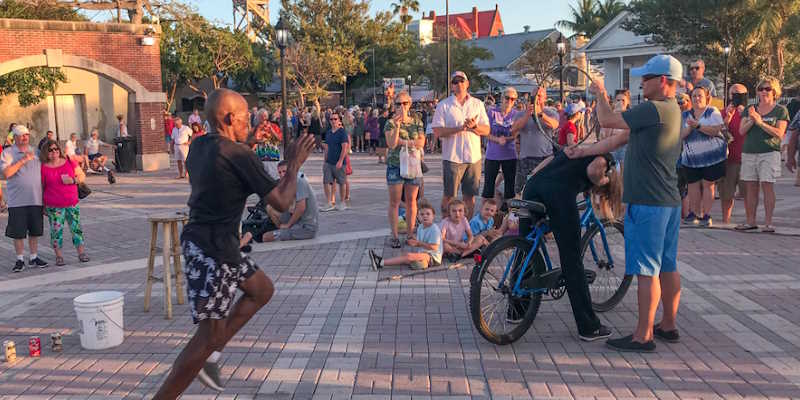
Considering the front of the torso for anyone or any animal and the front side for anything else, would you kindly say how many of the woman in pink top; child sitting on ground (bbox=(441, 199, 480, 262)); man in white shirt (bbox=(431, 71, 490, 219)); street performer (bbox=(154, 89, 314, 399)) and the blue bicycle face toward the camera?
3

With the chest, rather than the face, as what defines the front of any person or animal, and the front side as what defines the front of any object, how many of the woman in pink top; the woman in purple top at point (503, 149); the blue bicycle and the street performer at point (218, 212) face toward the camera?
2

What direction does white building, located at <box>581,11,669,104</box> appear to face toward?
toward the camera

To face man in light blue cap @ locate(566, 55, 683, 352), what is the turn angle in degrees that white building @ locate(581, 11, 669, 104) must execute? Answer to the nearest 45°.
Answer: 0° — it already faces them

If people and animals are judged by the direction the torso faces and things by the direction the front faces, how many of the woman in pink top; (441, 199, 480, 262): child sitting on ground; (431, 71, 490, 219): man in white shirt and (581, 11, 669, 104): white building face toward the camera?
4

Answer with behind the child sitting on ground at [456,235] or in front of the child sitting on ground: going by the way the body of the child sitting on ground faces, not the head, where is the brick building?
behind

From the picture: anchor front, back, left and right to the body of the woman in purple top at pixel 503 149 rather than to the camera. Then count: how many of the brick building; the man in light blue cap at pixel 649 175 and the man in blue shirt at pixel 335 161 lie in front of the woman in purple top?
1

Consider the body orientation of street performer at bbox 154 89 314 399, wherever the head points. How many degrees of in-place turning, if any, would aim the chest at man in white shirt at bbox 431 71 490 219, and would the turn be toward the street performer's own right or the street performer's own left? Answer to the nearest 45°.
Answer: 0° — they already face them

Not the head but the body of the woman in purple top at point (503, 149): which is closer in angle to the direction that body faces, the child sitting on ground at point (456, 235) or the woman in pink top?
the child sitting on ground

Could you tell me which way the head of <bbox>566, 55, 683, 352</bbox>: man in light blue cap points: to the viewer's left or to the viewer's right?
to the viewer's left

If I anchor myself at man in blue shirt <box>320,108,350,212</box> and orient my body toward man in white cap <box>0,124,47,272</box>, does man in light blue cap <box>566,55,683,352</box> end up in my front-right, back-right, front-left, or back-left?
front-left

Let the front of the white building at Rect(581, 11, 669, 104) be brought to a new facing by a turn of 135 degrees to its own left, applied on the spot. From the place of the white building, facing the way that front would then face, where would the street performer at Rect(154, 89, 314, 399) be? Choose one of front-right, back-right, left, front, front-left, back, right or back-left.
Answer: back-right

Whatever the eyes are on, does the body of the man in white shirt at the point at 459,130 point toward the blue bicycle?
yes

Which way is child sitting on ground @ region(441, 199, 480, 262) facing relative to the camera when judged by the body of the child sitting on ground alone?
toward the camera

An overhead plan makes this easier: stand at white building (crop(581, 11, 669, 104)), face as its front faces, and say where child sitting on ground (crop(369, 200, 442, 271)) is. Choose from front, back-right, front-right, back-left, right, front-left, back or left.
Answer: front

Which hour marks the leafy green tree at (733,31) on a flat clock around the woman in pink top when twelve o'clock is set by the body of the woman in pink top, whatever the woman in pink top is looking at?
The leafy green tree is roughly at 8 o'clock from the woman in pink top.

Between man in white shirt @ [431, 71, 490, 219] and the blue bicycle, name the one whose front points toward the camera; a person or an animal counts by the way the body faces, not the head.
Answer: the man in white shirt
